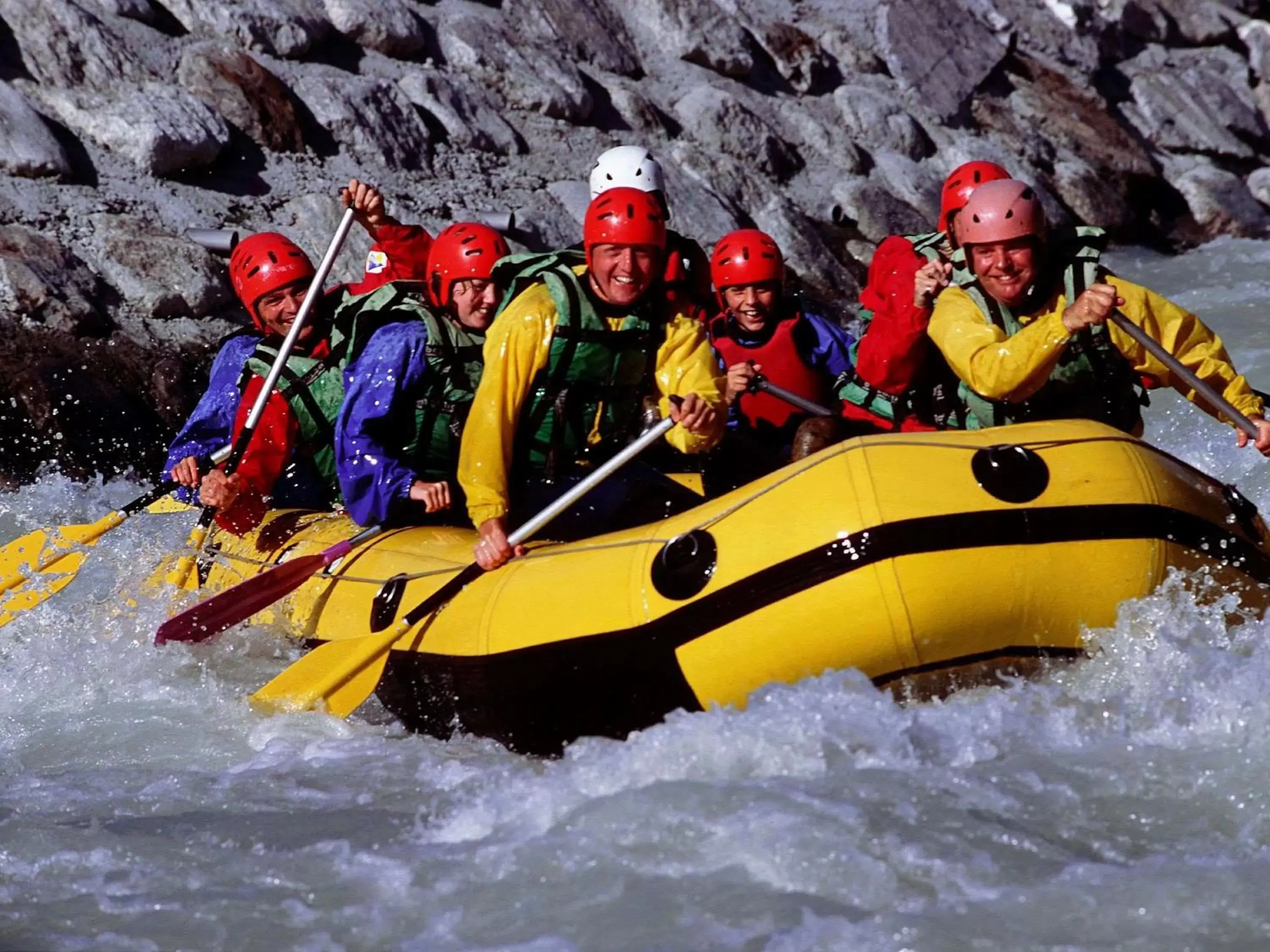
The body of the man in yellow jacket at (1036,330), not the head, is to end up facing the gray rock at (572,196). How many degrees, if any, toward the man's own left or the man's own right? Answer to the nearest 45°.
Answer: approximately 135° to the man's own right

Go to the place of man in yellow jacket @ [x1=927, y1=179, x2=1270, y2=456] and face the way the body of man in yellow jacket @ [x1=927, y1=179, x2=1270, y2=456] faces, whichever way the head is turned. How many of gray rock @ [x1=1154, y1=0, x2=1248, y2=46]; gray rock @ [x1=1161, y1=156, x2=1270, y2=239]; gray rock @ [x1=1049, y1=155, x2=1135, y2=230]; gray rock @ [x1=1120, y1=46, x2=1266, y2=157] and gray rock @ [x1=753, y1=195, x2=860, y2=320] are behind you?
5

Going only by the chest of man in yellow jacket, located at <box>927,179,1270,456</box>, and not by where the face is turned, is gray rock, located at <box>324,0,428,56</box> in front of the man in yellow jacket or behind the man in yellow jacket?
behind

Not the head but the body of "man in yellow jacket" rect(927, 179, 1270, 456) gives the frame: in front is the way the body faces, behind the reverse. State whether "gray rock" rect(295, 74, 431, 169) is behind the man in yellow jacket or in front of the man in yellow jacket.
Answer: behind

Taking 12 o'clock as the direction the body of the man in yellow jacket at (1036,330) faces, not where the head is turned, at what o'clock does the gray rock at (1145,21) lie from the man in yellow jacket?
The gray rock is roughly at 6 o'clock from the man in yellow jacket.

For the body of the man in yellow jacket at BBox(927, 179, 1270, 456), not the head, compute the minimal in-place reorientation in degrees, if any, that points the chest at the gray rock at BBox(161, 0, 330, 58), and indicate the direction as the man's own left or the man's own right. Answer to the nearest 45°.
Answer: approximately 135° to the man's own right

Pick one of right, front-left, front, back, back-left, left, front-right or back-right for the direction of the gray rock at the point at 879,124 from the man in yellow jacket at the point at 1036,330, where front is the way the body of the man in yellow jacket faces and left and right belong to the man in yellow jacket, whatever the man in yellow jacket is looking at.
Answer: back

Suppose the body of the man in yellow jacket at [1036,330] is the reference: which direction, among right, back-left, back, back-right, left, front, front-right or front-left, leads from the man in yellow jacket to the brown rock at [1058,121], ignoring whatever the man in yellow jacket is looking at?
back

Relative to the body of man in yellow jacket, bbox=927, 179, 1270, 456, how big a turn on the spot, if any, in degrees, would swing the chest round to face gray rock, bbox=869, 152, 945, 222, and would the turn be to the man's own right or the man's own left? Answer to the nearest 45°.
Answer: approximately 180°

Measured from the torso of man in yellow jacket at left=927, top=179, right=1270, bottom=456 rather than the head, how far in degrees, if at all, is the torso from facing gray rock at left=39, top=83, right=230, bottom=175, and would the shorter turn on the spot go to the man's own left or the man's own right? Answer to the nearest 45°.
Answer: approximately 135° to the man's own right

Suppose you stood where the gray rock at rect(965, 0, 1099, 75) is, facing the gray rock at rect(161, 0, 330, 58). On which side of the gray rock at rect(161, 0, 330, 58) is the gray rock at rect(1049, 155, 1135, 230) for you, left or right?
left

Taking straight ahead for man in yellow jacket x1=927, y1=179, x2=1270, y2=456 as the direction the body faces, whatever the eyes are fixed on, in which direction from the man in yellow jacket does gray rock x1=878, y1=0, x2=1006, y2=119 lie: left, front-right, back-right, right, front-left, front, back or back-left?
back

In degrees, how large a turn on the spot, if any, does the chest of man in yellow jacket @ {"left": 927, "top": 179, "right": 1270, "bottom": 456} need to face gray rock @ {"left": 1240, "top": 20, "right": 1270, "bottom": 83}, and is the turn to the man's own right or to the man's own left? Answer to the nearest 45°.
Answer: approximately 180°

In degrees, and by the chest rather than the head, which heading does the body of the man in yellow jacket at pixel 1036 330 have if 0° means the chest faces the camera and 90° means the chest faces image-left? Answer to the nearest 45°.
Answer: approximately 0°
